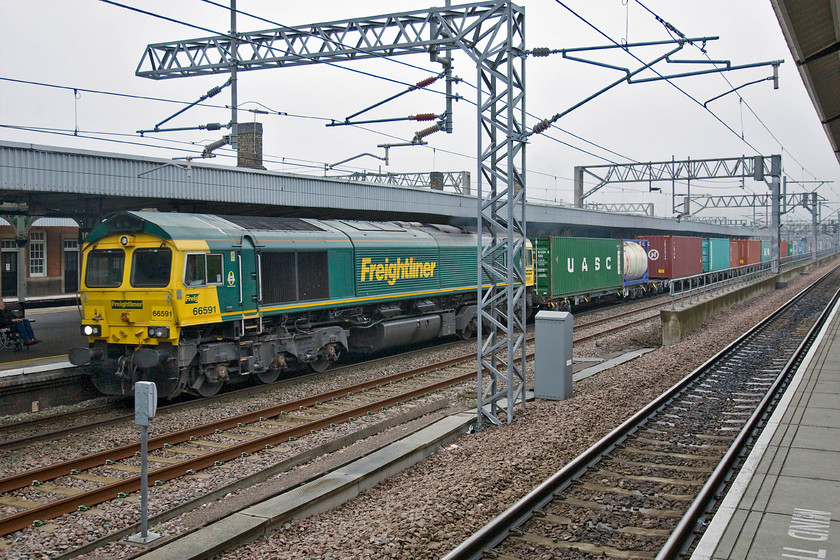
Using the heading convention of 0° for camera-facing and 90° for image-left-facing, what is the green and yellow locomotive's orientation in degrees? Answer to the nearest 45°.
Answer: approximately 45°

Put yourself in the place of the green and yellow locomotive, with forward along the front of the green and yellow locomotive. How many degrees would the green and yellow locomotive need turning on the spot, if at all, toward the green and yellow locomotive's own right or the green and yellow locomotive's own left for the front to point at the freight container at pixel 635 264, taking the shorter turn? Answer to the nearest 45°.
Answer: approximately 180°

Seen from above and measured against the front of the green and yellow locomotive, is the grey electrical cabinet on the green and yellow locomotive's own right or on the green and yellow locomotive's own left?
on the green and yellow locomotive's own left

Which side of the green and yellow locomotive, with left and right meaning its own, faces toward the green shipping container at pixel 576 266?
back

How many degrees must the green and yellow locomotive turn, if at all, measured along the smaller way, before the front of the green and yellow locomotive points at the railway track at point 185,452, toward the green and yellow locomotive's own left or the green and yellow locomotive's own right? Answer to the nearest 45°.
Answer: approximately 45° to the green and yellow locomotive's own left

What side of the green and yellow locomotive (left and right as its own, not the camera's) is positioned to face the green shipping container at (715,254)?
back

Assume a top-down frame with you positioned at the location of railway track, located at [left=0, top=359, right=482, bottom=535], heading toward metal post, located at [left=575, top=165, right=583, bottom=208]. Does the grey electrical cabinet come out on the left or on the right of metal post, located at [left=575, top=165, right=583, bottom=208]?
right

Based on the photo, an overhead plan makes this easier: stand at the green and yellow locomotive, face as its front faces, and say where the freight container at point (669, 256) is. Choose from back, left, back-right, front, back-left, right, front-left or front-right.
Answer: back

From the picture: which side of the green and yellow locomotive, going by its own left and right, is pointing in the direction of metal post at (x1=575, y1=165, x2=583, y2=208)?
back

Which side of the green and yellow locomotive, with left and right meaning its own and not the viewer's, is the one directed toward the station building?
right
